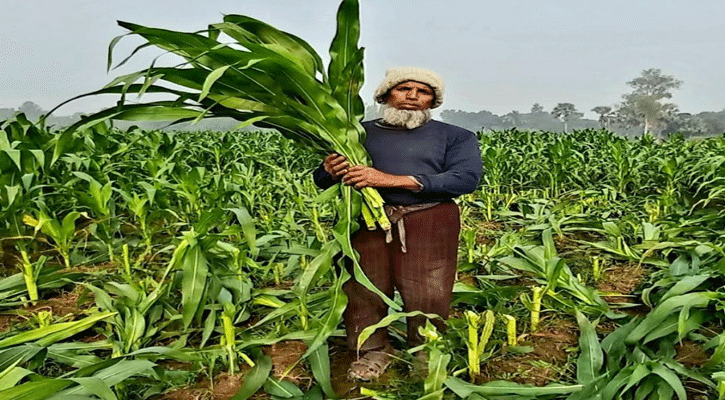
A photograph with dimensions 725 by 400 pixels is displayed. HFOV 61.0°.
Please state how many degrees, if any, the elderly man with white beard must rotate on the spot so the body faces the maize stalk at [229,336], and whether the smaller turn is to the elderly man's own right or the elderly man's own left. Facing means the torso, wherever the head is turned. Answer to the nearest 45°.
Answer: approximately 45° to the elderly man's own right

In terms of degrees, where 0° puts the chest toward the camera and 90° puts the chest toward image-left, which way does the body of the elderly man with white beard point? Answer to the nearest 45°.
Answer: approximately 45°

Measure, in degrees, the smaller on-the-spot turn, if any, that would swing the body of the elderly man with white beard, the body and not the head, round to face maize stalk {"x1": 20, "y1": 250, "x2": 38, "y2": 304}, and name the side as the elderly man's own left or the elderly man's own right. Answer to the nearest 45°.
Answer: approximately 135° to the elderly man's own right

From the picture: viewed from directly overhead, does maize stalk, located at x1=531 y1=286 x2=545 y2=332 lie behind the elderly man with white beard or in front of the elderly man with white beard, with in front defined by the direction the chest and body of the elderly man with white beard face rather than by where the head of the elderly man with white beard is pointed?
behind
